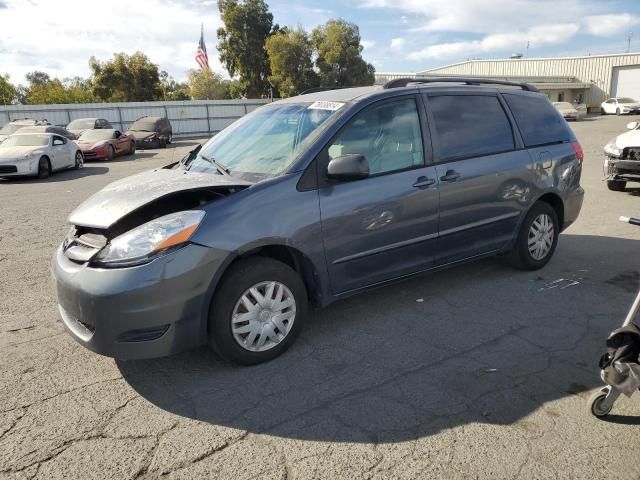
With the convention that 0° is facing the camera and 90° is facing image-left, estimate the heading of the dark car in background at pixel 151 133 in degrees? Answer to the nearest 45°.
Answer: approximately 45°

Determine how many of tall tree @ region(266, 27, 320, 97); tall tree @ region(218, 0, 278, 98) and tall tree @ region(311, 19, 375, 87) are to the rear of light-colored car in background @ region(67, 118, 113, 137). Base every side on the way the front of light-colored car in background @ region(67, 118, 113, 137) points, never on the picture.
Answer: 3

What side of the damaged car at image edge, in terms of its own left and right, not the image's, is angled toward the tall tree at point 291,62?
right

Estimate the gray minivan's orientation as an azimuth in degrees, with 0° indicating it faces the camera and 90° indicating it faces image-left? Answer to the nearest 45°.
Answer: approximately 45°

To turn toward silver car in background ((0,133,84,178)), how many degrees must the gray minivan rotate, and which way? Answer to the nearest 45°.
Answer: approximately 90° to its right

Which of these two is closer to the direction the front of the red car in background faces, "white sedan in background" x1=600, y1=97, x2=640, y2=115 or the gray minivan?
the gray minivan

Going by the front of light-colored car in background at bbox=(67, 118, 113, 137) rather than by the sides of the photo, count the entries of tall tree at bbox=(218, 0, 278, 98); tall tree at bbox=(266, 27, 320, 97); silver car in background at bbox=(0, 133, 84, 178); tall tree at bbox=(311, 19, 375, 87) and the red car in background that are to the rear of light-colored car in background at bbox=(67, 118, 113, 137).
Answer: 3

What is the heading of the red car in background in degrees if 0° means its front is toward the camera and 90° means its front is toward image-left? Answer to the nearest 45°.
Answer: approximately 45°

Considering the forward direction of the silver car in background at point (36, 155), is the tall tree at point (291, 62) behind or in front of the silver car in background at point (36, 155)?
behind

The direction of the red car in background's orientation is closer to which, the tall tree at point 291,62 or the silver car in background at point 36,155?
the silver car in background

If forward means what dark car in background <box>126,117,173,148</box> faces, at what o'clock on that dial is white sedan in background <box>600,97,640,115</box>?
The white sedan in background is roughly at 7 o'clock from the dark car in background.

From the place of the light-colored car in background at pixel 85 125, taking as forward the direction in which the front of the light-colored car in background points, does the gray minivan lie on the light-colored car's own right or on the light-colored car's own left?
on the light-colored car's own left

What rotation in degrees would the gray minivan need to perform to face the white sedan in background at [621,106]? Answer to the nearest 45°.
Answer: approximately 180°

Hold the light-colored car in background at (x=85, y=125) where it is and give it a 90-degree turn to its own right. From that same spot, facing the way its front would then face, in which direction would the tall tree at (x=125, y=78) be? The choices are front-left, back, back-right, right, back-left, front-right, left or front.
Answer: front-right

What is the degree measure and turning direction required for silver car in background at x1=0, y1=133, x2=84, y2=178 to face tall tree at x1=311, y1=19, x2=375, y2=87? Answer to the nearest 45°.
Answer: approximately 180°
